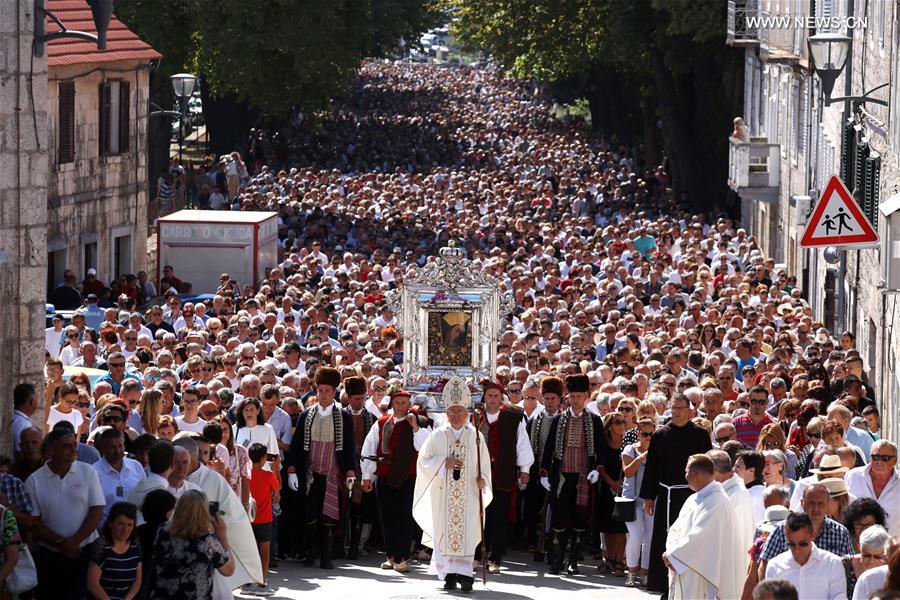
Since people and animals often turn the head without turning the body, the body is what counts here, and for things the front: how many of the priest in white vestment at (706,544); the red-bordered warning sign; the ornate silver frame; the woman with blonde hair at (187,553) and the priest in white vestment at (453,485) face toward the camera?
3

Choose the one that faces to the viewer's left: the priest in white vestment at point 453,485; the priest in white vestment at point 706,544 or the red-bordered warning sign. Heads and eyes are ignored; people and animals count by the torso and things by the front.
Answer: the priest in white vestment at point 706,544

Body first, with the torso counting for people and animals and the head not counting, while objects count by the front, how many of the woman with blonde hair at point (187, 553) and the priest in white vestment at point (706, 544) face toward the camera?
0

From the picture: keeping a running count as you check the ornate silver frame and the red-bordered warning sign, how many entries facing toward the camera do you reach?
2

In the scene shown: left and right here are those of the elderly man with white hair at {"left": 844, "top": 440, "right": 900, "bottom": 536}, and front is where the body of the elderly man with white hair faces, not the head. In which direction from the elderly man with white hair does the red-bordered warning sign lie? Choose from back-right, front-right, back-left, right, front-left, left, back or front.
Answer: back-right

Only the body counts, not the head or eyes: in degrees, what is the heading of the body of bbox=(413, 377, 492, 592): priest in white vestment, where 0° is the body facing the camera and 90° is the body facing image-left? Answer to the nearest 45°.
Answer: approximately 0°

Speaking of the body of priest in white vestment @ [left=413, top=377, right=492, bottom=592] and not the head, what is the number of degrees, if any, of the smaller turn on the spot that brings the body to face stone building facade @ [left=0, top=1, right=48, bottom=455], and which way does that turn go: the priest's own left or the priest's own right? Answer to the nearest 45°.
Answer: approximately 90° to the priest's own right

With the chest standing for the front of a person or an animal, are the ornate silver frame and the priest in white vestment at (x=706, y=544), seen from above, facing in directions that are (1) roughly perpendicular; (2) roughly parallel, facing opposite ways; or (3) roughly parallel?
roughly perpendicular

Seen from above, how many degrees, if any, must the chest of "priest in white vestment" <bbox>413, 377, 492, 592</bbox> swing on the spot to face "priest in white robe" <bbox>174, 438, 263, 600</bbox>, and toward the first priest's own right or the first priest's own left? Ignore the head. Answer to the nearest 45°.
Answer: approximately 45° to the first priest's own right

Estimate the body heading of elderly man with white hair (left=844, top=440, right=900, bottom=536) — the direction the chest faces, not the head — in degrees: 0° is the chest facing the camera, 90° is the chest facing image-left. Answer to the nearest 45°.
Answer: approximately 45°

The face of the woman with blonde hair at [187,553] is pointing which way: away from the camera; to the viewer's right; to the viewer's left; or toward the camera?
away from the camera

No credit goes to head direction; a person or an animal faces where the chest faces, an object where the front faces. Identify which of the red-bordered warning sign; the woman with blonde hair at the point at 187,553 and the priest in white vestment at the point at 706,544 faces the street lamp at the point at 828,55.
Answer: the woman with blonde hair

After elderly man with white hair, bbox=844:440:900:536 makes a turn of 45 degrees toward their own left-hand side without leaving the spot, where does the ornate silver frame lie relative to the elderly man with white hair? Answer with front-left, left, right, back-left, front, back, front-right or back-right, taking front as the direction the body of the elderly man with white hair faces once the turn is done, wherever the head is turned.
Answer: back-right

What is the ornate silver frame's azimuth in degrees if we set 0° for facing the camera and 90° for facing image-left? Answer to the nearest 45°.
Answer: approximately 0°
